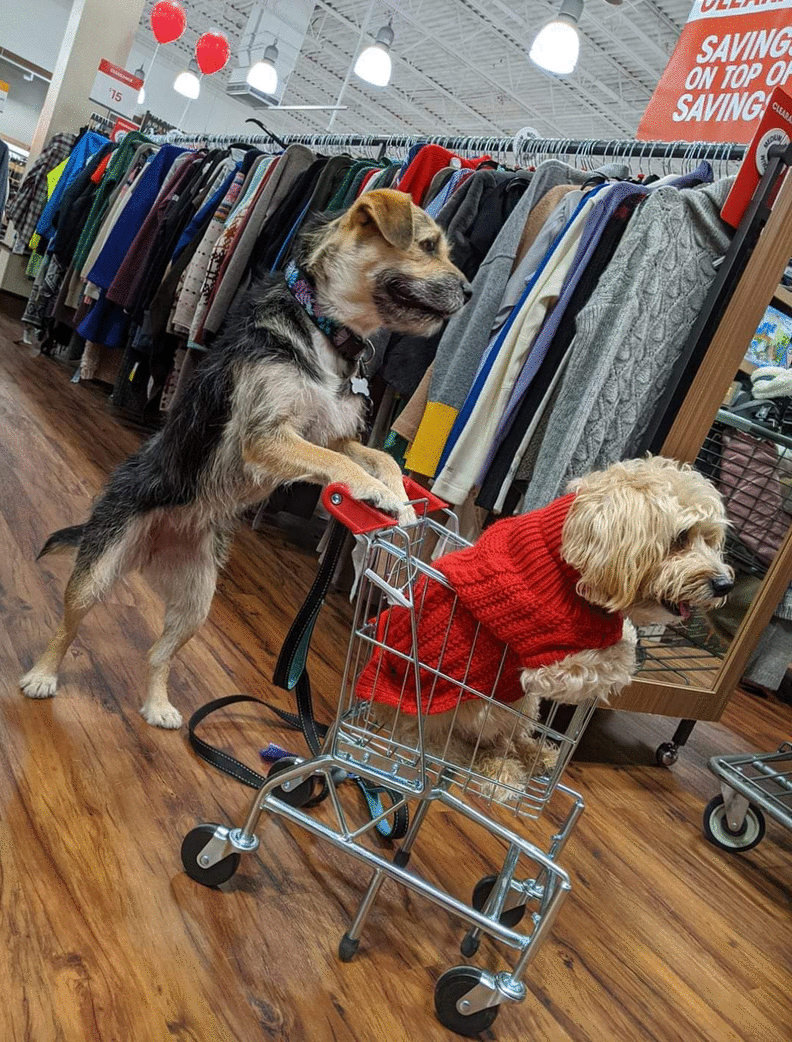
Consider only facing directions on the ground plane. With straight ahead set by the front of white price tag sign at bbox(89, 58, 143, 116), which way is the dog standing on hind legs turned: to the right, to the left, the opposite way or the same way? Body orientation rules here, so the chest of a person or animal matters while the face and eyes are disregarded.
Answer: to the left

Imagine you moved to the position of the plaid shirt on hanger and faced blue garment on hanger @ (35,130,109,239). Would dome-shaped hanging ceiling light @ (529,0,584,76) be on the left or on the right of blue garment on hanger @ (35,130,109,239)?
left

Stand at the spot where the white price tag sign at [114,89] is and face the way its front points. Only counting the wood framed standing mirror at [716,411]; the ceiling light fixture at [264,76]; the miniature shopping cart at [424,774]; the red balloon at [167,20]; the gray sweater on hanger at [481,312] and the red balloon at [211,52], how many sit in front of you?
3

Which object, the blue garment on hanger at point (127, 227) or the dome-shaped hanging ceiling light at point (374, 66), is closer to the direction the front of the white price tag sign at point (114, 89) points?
the blue garment on hanger

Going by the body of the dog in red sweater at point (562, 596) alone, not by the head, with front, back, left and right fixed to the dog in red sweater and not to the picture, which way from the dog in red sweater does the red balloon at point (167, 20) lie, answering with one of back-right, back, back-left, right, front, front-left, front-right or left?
back-left

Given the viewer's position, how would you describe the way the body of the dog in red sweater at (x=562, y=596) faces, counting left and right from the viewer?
facing to the right of the viewer

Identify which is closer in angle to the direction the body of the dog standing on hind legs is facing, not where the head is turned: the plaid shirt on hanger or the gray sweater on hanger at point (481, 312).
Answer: the gray sweater on hanger

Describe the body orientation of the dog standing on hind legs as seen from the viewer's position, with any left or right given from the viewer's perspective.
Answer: facing to the right of the viewer

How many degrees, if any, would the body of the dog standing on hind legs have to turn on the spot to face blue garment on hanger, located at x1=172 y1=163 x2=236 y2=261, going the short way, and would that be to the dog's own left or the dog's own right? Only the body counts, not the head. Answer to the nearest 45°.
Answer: approximately 90° to the dog's own left

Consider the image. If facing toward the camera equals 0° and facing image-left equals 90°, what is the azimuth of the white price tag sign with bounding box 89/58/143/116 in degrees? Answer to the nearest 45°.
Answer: approximately 0°

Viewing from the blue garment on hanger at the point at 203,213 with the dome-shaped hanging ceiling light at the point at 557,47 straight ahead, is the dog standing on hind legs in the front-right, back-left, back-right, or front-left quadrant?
back-right
